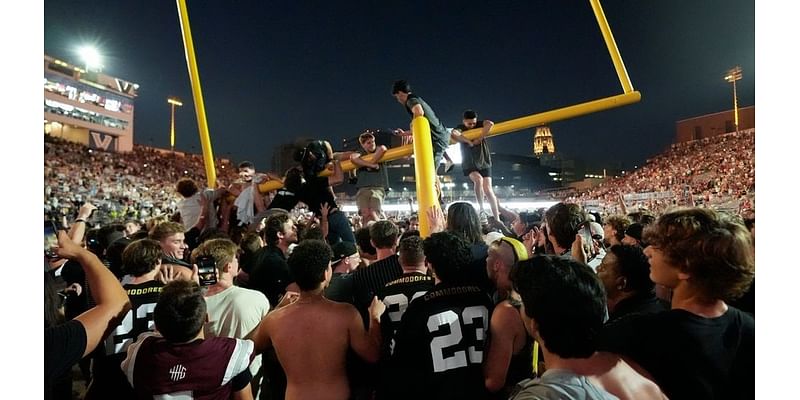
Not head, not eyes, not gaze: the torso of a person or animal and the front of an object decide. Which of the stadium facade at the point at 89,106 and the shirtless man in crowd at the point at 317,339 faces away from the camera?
the shirtless man in crowd

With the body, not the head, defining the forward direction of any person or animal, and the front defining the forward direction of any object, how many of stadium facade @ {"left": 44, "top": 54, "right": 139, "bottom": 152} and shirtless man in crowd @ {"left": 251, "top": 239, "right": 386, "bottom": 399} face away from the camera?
1

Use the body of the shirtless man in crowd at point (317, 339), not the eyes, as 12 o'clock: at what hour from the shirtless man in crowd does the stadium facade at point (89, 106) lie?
The stadium facade is roughly at 11 o'clock from the shirtless man in crowd.

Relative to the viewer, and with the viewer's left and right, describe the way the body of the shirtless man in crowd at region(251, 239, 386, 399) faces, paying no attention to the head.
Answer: facing away from the viewer

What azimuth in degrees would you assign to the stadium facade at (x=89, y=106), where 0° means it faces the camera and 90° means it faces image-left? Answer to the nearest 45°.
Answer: approximately 315°

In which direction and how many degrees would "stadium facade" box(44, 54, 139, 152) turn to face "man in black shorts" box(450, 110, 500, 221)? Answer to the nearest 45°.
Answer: approximately 45° to its right

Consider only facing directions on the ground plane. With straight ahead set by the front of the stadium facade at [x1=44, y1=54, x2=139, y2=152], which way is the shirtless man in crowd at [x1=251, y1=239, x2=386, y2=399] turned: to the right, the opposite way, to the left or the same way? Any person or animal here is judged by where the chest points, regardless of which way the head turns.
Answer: to the left

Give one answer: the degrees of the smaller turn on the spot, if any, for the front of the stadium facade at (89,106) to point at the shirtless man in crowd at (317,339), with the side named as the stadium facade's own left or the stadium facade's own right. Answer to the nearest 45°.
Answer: approximately 45° to the stadium facade's own right
